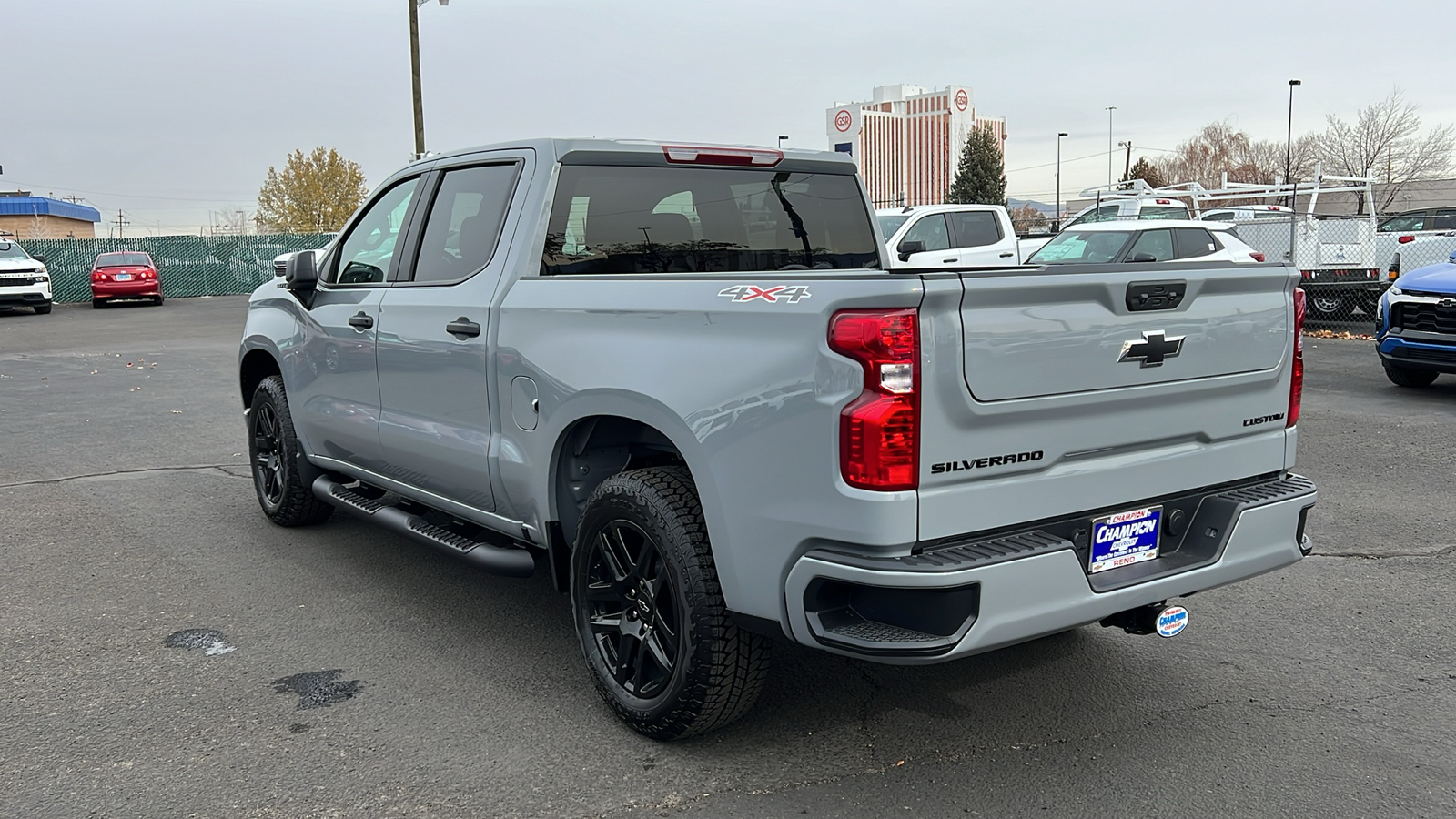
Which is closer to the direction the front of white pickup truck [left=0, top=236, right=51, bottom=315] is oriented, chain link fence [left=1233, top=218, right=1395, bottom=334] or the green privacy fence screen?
the chain link fence

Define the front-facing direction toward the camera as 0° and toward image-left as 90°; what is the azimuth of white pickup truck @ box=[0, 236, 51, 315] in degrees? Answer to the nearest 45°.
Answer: approximately 315°

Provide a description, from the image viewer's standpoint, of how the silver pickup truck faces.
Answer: facing away from the viewer and to the left of the viewer

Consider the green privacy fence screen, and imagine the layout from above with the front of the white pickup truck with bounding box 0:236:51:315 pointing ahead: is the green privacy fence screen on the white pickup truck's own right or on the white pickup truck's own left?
on the white pickup truck's own left
